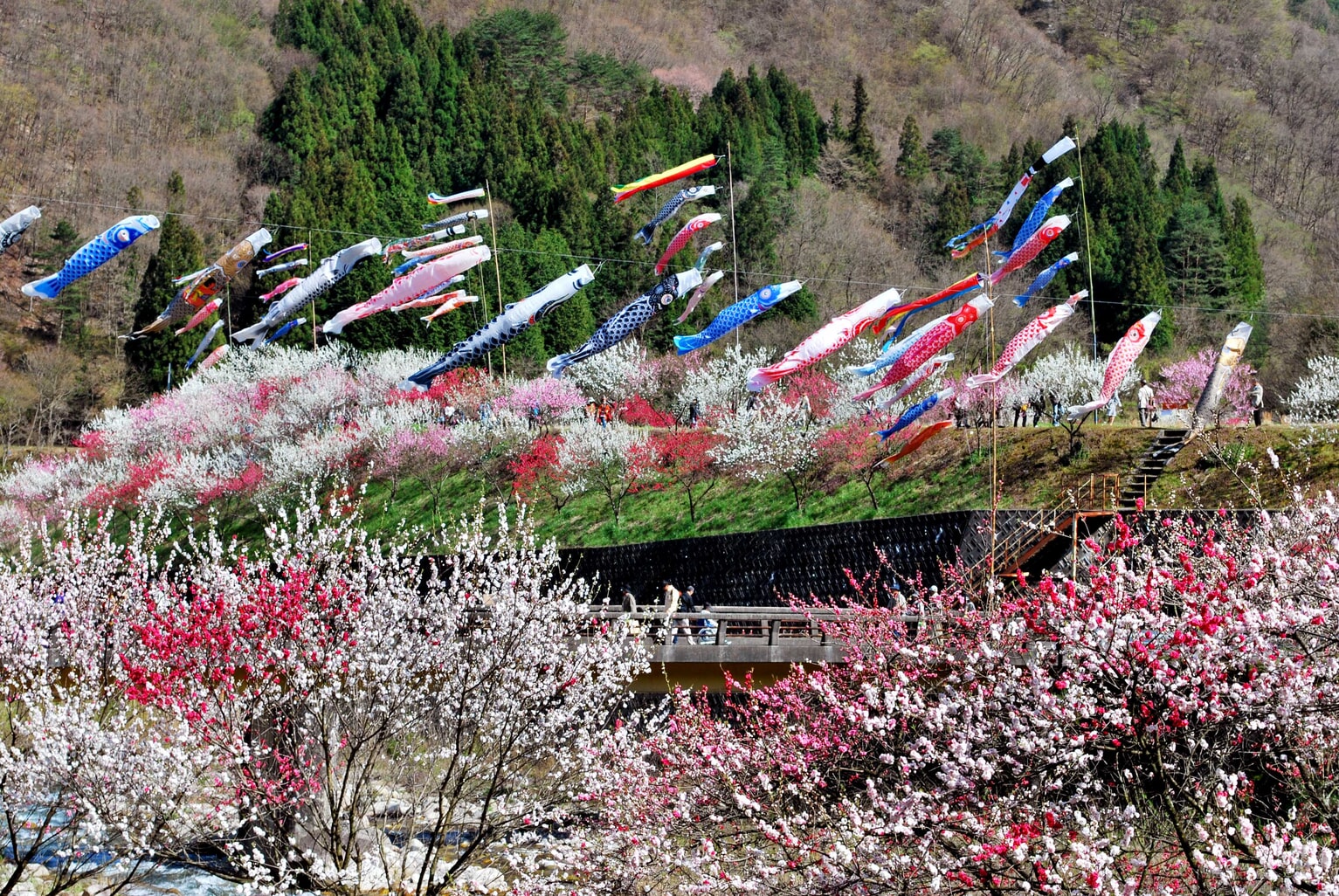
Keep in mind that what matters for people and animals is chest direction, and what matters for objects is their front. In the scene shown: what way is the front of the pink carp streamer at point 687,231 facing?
to the viewer's right

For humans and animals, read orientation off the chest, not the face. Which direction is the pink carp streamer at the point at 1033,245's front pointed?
to the viewer's right

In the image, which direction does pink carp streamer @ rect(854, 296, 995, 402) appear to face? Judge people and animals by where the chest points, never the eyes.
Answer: to the viewer's right

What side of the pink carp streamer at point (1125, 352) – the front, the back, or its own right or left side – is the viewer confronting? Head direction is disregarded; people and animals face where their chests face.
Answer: right

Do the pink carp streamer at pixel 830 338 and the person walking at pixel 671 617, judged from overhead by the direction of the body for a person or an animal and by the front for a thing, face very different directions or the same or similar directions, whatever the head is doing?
very different directions

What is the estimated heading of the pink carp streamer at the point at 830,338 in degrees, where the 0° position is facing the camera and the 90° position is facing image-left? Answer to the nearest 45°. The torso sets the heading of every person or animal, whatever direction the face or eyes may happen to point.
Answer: approximately 270°

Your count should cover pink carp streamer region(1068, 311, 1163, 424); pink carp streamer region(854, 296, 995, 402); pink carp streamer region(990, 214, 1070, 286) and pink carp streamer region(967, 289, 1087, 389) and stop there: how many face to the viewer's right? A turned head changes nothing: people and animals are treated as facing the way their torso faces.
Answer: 4

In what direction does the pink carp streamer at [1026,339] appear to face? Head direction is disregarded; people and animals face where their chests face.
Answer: to the viewer's right

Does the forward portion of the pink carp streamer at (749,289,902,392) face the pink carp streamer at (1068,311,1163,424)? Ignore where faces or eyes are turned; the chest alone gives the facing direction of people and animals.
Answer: yes

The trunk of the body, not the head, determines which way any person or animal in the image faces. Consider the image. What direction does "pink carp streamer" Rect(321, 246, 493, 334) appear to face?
to the viewer's right
